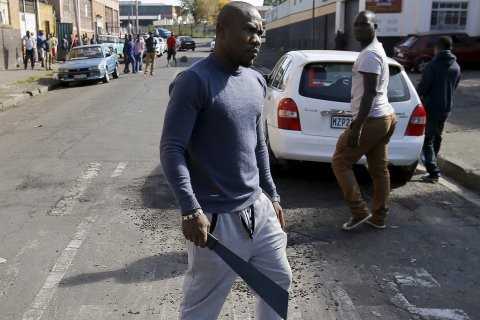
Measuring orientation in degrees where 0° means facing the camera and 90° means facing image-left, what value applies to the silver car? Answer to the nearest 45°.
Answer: approximately 45°

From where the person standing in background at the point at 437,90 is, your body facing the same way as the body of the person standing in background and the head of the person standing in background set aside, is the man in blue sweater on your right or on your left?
on your left

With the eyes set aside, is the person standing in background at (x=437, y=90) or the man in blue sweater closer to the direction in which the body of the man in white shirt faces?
the man in blue sweater

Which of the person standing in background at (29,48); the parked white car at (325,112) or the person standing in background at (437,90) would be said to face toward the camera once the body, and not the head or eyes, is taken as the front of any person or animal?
the person standing in background at (29,48)

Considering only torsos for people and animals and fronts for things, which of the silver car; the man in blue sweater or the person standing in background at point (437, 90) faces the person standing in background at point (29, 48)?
the person standing in background at point (437, 90)

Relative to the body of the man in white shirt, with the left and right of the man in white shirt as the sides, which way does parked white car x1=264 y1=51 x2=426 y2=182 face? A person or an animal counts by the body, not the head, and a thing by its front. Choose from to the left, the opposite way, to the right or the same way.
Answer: to the right

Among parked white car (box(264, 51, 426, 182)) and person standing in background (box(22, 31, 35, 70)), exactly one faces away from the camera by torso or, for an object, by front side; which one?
the parked white car

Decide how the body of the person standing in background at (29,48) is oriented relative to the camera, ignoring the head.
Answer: toward the camera

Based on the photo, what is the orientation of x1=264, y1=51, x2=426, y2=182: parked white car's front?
away from the camera

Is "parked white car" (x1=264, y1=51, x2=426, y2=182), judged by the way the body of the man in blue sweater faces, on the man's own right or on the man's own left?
on the man's own left

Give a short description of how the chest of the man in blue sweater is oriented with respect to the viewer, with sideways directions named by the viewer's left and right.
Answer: facing the viewer and to the right of the viewer

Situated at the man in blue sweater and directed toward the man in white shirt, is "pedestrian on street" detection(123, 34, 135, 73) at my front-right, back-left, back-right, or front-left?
front-left

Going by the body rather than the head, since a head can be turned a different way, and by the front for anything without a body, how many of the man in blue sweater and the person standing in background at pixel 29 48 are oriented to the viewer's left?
0

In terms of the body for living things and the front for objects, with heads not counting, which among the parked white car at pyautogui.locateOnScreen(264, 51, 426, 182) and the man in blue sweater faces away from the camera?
the parked white car

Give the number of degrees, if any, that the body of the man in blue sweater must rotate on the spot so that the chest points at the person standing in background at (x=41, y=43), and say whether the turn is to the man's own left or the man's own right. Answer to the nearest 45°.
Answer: approximately 135° to the man's own left

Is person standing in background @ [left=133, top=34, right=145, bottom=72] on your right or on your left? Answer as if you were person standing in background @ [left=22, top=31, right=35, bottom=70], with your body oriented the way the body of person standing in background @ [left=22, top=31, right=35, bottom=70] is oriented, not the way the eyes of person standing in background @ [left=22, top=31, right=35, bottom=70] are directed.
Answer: on your left
